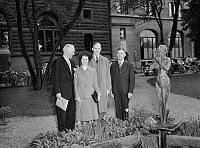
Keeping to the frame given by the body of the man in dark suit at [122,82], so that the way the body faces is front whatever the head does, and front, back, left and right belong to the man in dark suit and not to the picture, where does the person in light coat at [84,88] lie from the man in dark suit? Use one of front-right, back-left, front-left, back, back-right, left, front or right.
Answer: front-right

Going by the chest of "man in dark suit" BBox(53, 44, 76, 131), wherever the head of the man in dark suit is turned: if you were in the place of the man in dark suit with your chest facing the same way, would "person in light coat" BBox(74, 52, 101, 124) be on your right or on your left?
on your left

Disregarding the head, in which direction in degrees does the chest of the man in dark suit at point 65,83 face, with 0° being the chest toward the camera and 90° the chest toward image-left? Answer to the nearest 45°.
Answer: approximately 315°

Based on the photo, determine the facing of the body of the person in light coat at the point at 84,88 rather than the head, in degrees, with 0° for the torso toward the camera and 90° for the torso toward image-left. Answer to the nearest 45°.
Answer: approximately 0°

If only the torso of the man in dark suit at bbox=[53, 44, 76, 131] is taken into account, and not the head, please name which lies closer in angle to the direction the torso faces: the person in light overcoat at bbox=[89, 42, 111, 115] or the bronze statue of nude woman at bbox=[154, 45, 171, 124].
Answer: the bronze statue of nude woman

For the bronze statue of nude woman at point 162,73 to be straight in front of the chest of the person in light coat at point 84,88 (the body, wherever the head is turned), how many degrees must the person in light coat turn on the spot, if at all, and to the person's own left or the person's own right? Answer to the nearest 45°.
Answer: approximately 45° to the person's own left

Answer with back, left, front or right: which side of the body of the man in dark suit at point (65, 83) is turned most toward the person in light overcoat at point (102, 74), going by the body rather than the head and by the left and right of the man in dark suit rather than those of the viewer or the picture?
left

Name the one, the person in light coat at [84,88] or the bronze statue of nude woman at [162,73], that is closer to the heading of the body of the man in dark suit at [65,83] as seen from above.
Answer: the bronze statue of nude woman
